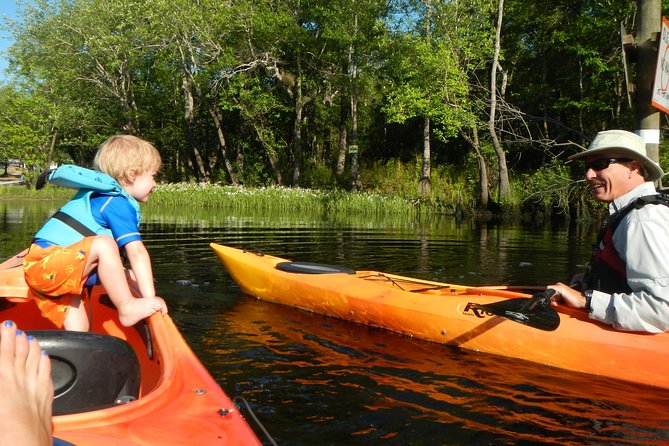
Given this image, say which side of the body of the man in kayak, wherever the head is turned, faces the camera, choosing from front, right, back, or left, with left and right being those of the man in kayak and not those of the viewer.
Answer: left

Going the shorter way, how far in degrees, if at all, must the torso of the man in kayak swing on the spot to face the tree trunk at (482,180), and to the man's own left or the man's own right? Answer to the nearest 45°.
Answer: approximately 90° to the man's own right

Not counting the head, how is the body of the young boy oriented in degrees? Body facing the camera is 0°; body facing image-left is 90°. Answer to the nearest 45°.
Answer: approximately 270°

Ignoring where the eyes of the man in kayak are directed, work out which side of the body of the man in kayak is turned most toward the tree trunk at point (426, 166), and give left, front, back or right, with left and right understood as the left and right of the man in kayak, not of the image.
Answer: right

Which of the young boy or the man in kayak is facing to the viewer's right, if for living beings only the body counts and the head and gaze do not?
the young boy

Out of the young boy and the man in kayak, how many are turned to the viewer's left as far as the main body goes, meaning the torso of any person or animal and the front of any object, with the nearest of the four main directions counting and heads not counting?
1

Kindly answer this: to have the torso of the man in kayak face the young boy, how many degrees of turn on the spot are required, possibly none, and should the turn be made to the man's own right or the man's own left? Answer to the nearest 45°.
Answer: approximately 45° to the man's own left
